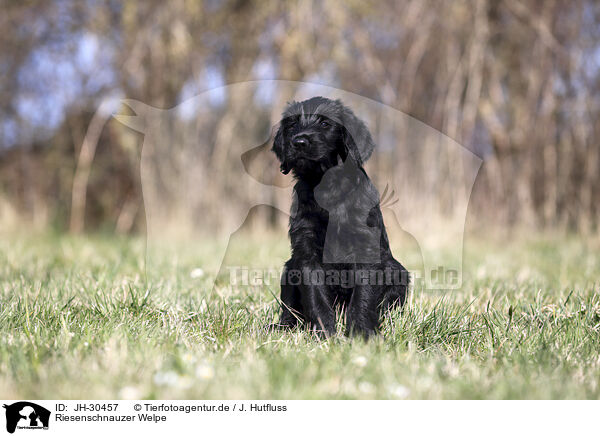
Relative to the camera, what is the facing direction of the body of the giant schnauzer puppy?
toward the camera

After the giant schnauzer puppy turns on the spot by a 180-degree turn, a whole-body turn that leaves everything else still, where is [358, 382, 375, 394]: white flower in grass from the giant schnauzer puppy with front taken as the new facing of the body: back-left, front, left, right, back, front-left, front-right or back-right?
back

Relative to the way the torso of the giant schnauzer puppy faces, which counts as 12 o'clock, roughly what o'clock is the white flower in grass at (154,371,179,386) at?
The white flower in grass is roughly at 1 o'clock from the giant schnauzer puppy.
